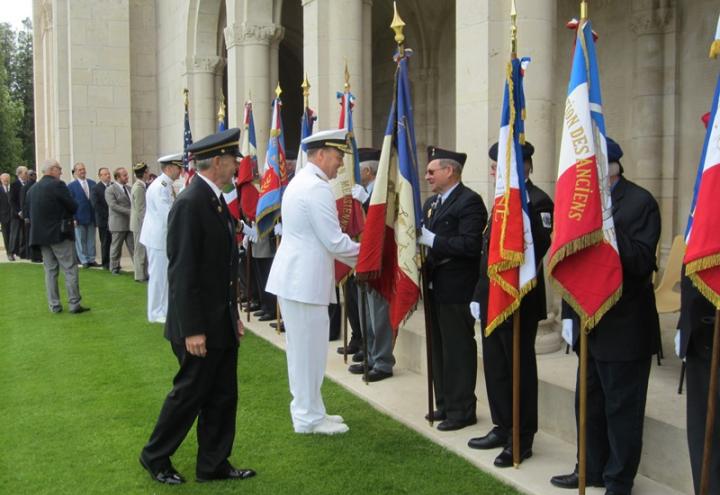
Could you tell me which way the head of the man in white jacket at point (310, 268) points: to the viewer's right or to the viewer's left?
to the viewer's right

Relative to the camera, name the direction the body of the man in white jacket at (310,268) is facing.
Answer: to the viewer's right

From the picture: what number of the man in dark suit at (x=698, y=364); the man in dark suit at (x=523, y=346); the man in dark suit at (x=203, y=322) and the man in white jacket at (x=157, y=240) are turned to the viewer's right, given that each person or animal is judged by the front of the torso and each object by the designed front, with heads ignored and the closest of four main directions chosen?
2

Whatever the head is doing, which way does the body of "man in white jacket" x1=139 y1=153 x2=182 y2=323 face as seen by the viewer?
to the viewer's right

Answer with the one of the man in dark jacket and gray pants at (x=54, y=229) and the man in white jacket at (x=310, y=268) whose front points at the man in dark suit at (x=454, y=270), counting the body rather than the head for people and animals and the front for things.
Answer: the man in white jacket

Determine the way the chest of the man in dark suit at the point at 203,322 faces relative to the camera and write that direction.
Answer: to the viewer's right

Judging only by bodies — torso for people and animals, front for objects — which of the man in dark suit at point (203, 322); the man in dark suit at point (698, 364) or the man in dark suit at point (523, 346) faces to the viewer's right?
the man in dark suit at point (203, 322)

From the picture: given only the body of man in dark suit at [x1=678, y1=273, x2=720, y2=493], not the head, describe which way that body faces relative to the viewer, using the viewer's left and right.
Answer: facing the viewer and to the left of the viewer

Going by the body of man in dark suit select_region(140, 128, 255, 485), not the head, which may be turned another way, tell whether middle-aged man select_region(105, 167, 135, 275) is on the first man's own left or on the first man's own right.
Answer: on the first man's own left

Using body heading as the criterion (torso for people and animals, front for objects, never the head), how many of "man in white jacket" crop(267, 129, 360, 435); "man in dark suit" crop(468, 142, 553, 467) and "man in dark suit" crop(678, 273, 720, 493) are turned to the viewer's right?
1

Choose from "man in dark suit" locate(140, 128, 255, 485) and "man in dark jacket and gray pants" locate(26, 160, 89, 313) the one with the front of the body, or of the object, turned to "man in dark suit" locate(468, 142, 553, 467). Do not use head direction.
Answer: "man in dark suit" locate(140, 128, 255, 485)

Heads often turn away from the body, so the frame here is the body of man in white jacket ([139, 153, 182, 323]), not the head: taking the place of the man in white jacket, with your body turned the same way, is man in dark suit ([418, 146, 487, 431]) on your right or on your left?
on your right

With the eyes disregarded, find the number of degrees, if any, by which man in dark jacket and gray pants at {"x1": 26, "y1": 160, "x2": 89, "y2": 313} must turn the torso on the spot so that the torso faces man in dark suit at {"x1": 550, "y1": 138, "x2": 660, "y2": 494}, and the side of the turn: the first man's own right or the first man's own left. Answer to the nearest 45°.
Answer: approximately 135° to the first man's own right

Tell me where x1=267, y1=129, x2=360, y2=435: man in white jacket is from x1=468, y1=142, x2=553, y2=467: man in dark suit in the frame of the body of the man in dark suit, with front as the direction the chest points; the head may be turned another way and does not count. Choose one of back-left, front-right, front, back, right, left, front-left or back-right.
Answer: front-right
